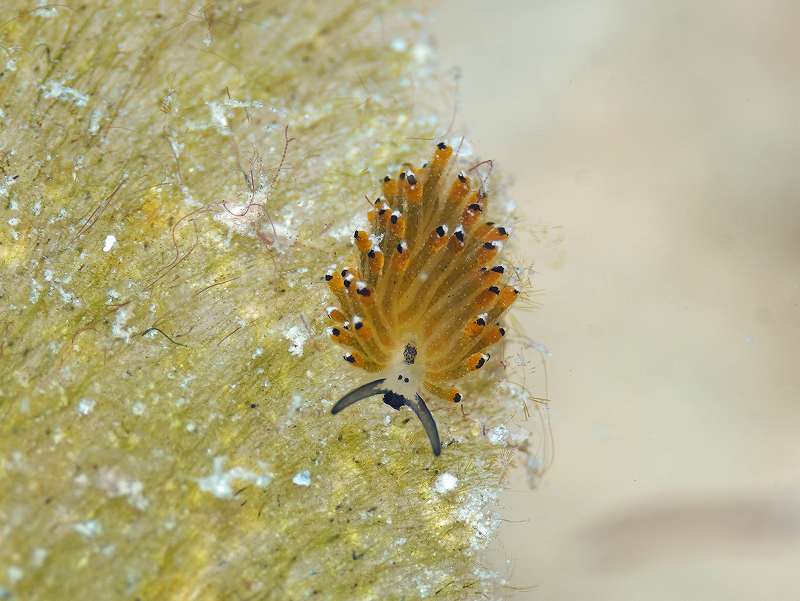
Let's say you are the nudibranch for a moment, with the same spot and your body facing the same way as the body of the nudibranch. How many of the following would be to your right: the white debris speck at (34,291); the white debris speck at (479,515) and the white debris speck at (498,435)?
1

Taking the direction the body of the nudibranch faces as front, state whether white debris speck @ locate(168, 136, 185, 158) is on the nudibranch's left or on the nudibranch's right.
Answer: on the nudibranch's right

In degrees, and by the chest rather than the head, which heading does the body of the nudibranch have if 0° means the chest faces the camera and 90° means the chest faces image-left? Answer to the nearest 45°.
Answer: approximately 0°

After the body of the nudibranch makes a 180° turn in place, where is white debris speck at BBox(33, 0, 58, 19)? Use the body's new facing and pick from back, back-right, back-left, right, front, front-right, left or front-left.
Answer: left

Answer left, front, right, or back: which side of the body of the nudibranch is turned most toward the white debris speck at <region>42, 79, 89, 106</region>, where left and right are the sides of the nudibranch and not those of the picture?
right

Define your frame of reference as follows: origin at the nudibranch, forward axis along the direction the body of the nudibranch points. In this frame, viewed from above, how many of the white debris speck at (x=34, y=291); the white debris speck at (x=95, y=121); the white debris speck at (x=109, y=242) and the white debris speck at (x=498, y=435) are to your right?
3

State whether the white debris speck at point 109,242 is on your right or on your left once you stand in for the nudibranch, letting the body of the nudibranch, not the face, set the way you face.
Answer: on your right

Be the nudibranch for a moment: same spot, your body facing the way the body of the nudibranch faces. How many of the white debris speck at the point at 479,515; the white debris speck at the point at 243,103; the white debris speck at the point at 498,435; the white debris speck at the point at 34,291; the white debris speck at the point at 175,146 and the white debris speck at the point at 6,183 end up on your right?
4

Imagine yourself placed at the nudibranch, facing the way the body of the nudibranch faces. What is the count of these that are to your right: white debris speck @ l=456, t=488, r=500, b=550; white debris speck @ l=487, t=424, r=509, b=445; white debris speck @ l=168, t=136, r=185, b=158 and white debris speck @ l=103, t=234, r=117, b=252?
2

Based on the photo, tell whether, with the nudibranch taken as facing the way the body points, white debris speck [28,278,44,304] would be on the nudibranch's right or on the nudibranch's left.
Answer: on the nudibranch's right

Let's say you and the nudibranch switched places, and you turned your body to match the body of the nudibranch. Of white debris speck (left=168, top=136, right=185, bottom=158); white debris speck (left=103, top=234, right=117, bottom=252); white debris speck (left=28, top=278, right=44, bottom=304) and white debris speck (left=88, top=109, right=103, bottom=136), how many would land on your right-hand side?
4
